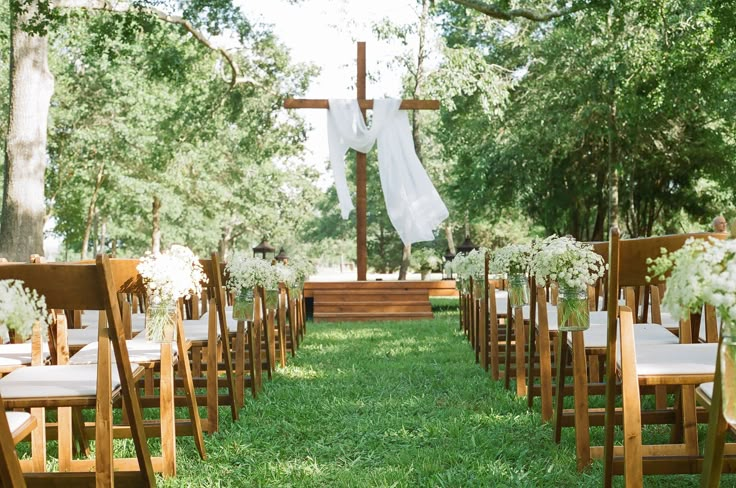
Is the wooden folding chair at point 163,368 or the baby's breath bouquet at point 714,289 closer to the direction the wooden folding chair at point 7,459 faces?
the wooden folding chair

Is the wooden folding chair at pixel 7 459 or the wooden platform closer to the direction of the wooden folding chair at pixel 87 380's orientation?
the wooden platform

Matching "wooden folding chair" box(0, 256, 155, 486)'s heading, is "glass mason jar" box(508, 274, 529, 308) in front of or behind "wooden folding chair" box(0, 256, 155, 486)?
in front

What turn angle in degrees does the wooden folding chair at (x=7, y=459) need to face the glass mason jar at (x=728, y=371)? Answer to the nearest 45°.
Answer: approximately 90° to its right

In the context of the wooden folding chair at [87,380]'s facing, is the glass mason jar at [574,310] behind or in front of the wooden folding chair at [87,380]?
in front

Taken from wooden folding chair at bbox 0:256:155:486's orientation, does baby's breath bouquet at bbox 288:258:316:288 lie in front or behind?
in front

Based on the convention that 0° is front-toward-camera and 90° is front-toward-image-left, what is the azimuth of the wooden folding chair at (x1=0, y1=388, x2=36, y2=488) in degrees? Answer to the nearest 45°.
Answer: approximately 225°

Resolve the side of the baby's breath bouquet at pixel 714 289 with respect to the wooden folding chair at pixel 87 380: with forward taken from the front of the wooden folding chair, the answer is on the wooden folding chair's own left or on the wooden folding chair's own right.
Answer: on the wooden folding chair's own right

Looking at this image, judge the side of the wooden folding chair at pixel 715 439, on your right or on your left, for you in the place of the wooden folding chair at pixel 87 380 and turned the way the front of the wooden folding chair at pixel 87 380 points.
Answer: on your right

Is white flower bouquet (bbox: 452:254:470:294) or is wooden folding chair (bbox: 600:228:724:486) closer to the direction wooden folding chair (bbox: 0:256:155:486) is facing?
the white flower bouquet

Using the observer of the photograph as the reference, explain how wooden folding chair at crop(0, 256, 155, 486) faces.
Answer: facing away from the viewer and to the right of the viewer
